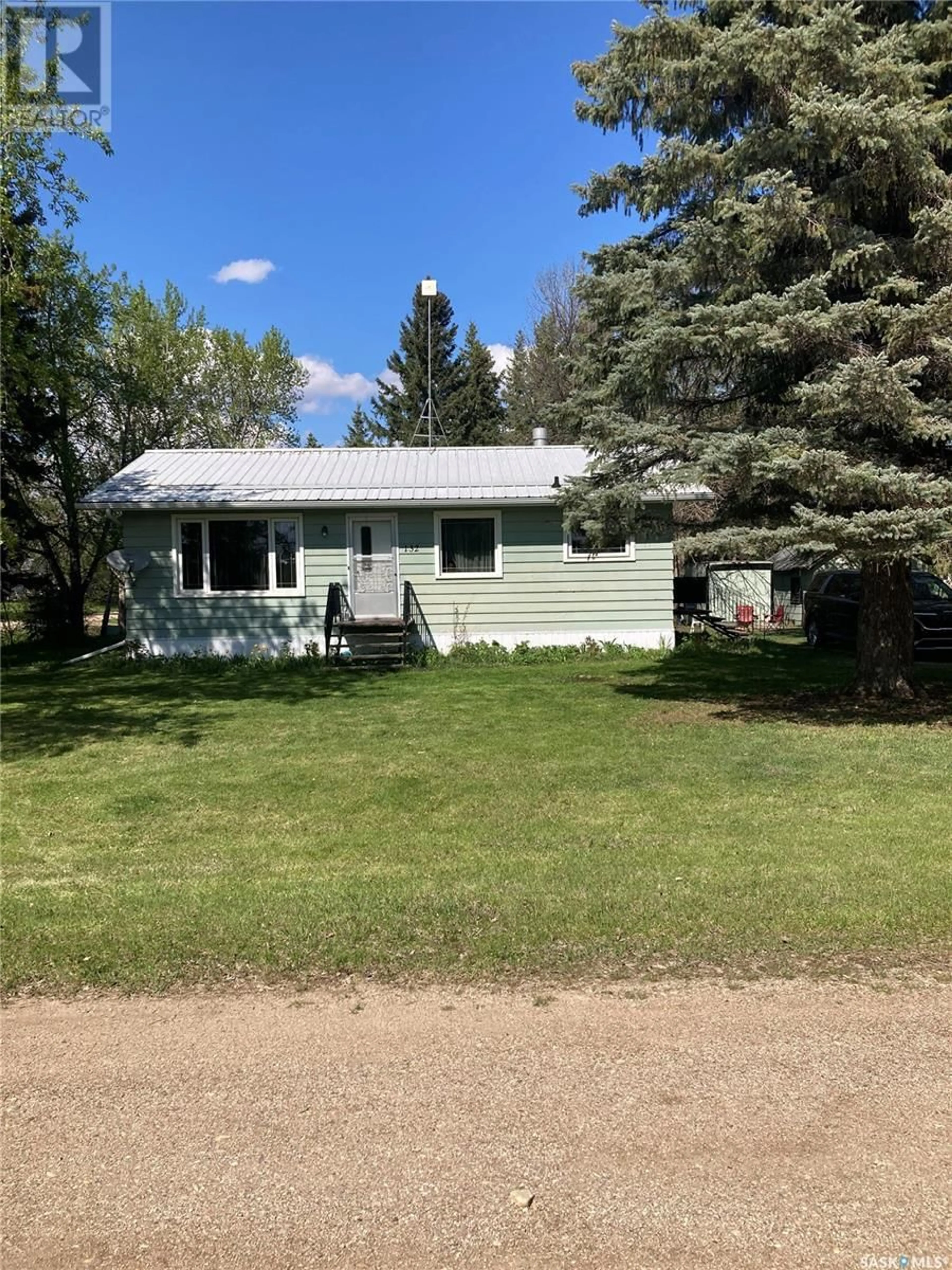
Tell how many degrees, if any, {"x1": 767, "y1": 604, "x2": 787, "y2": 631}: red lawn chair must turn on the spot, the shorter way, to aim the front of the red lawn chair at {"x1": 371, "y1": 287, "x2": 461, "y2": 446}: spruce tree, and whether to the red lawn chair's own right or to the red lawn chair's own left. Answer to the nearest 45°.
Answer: approximately 90° to the red lawn chair's own right

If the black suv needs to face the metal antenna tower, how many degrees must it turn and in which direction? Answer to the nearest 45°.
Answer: approximately 180°

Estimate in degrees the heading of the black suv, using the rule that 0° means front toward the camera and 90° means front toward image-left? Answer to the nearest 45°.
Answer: approximately 315°

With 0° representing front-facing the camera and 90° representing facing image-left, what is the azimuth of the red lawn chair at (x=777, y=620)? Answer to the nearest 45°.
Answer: approximately 45°

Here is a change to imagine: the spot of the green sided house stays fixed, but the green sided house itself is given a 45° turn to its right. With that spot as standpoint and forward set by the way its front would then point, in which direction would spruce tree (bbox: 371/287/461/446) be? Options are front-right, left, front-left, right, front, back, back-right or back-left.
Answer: back-right

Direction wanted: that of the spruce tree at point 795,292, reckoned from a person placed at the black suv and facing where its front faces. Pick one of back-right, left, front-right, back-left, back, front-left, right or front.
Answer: front-right

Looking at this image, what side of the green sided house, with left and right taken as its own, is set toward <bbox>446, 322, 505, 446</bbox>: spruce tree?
back

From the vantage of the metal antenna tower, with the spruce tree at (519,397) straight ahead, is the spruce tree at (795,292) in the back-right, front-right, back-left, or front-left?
back-right

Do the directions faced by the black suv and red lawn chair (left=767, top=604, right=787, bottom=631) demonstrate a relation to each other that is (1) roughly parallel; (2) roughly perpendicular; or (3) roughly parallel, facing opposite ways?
roughly perpendicular

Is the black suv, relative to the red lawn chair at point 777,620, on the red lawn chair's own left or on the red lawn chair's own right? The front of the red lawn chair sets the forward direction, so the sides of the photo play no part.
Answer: on the red lawn chair's own left

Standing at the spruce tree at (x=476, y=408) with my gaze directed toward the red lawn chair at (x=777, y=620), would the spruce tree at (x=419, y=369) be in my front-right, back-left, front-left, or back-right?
back-right
